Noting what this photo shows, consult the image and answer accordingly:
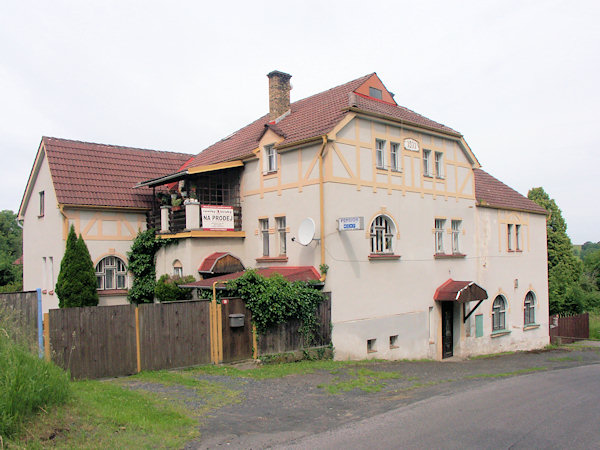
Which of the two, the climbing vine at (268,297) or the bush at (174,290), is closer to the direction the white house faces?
the climbing vine

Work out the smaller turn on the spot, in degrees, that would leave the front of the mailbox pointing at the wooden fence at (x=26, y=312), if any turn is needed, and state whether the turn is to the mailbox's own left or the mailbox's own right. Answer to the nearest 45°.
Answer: approximately 45° to the mailbox's own right

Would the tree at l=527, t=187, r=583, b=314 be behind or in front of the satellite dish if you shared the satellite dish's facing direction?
behind

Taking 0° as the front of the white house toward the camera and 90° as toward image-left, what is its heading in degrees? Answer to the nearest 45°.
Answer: approximately 315°

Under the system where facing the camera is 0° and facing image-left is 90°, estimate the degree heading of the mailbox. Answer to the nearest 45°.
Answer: approximately 0°

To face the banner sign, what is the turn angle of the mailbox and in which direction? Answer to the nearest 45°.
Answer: approximately 180°
